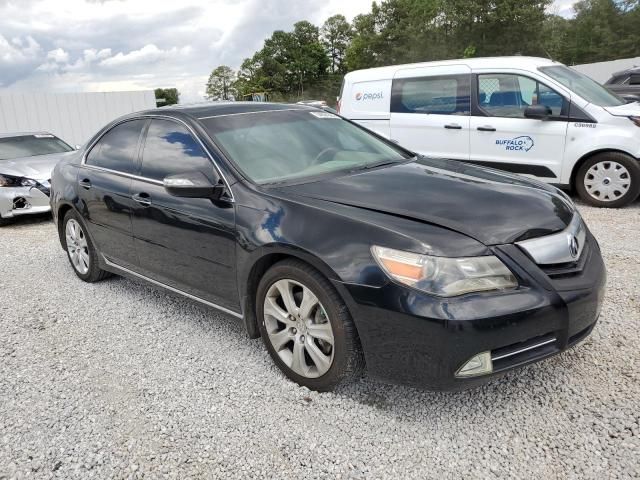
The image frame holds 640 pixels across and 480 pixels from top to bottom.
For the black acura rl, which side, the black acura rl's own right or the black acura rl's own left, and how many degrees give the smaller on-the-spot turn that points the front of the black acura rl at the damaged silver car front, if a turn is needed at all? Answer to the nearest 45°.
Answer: approximately 180°

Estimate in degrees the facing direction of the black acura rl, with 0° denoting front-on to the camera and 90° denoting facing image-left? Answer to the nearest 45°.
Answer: approximately 315°

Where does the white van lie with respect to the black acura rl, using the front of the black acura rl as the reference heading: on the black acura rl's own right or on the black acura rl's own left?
on the black acura rl's own left

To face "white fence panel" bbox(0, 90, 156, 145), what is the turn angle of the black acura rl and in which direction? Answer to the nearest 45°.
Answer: approximately 180°

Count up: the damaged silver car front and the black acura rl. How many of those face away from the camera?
0
